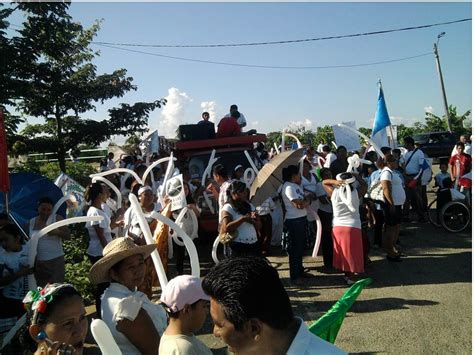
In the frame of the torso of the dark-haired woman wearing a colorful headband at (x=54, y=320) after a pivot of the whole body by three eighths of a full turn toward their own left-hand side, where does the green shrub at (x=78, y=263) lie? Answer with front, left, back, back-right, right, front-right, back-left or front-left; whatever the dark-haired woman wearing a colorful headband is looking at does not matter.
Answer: front

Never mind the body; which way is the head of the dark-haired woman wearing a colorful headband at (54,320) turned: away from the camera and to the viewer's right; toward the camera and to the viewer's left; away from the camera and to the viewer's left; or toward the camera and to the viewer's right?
toward the camera and to the viewer's right

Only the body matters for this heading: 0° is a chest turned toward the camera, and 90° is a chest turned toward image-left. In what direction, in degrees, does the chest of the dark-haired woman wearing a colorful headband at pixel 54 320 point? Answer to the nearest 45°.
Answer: approximately 315°

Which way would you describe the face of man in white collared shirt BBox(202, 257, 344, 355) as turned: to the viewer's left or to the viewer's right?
to the viewer's left

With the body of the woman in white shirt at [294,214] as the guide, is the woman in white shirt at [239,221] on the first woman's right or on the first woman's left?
on the first woman's right

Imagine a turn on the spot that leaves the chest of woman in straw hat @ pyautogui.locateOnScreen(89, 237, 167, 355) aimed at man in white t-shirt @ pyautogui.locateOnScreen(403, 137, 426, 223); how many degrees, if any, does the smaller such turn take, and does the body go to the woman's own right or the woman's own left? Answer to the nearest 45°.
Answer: approximately 45° to the woman's own left

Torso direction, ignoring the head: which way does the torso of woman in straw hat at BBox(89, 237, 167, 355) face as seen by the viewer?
to the viewer's right
